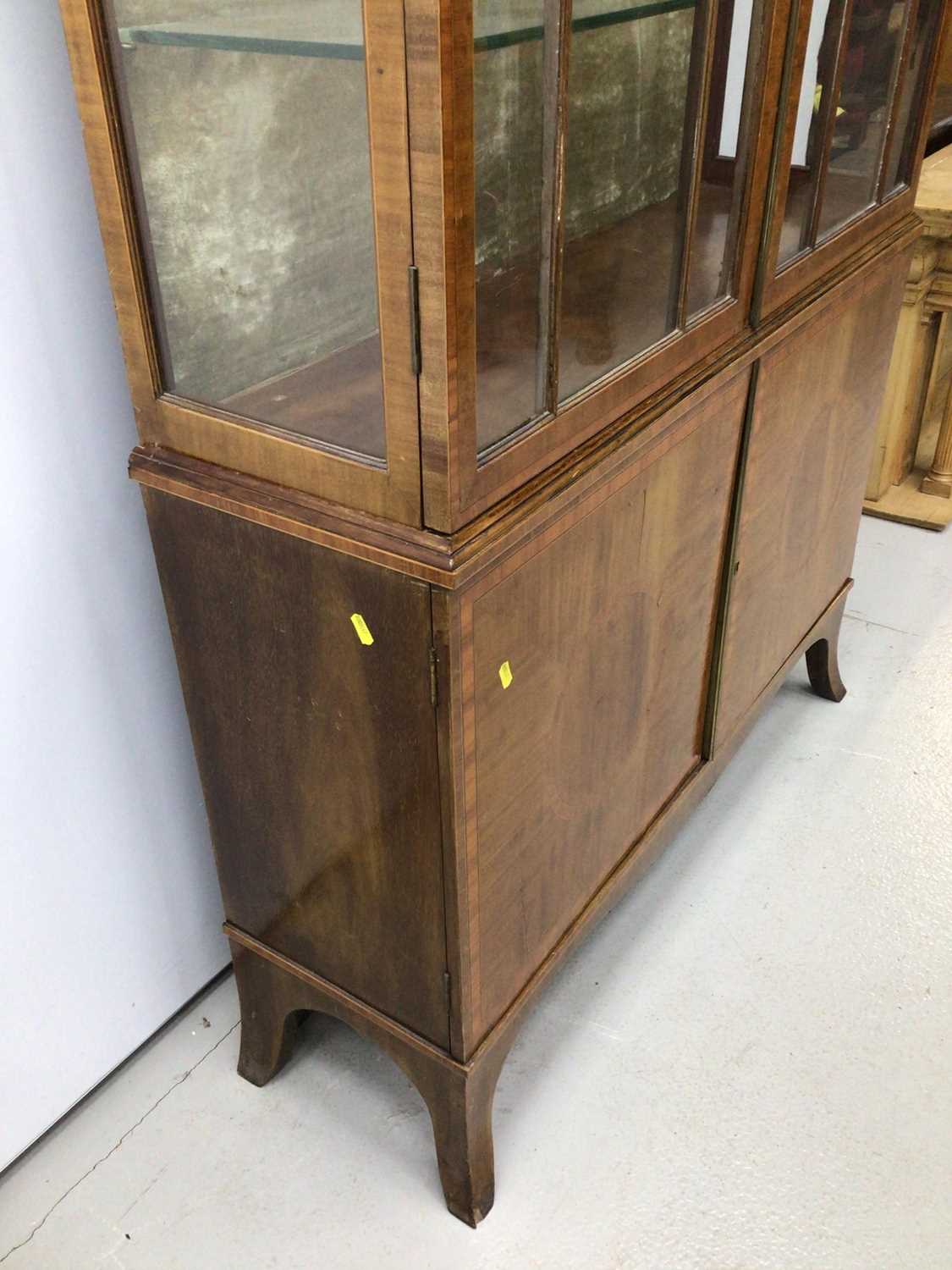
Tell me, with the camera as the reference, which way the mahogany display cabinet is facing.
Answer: facing the viewer and to the right of the viewer

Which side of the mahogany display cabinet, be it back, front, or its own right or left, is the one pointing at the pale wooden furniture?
left
